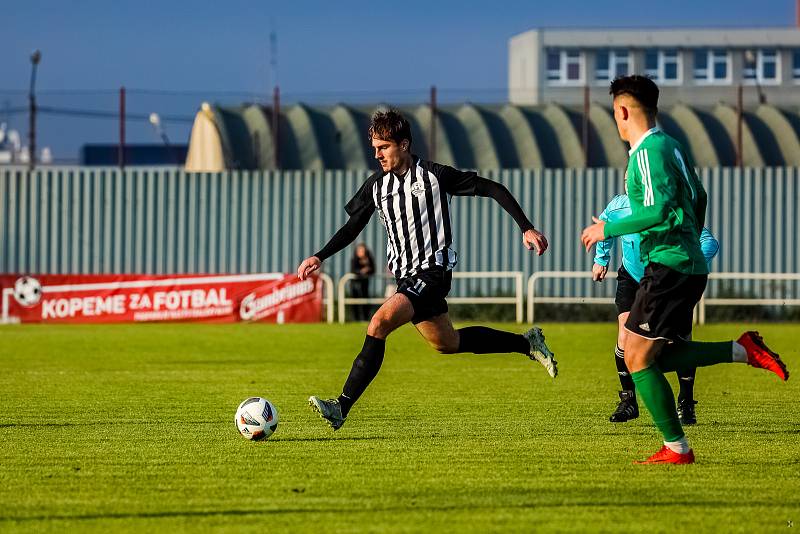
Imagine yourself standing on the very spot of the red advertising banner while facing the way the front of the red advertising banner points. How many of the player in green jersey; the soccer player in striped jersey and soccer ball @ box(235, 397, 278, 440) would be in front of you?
3

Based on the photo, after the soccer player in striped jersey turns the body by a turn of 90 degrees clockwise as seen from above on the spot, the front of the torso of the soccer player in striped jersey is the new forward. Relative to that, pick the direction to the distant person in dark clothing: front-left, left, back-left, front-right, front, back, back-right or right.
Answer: front-right

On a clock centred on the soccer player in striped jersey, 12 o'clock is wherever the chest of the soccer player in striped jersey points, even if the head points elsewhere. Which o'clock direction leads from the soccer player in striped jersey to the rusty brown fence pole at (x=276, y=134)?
The rusty brown fence pole is roughly at 4 o'clock from the soccer player in striped jersey.

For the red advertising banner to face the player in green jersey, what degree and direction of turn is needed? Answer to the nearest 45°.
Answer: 0° — it already faces them

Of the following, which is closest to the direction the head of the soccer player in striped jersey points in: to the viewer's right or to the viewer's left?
to the viewer's left

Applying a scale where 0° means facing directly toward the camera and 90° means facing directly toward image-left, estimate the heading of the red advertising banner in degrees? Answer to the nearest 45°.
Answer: approximately 0°

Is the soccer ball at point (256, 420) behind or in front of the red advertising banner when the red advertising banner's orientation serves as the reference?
in front

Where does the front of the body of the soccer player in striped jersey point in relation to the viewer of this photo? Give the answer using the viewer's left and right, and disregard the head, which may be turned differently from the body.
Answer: facing the viewer and to the left of the viewer

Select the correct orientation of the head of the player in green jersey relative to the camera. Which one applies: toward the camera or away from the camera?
away from the camera

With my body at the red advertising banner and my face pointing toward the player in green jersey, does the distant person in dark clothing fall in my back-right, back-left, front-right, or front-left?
front-left

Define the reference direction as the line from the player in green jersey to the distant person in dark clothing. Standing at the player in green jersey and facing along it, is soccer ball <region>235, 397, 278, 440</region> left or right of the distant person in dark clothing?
left

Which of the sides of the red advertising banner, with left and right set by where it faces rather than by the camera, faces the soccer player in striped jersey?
front

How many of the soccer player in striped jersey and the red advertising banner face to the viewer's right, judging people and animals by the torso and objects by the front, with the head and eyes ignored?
0
